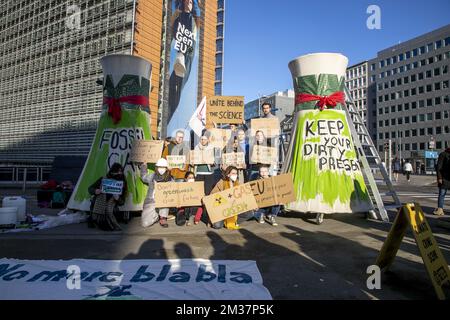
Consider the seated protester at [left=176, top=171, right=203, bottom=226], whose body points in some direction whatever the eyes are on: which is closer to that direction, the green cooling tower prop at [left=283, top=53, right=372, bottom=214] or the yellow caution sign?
the yellow caution sign

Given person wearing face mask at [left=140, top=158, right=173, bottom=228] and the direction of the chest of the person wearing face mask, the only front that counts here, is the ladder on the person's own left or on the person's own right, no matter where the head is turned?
on the person's own left

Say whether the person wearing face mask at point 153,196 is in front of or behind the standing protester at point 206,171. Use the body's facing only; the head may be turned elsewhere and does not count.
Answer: in front

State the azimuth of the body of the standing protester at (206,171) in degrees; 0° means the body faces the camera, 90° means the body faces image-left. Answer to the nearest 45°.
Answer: approximately 0°

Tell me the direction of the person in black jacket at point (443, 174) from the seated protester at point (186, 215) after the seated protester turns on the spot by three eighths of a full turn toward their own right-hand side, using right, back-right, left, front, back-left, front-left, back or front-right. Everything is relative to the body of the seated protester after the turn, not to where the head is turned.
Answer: back-right

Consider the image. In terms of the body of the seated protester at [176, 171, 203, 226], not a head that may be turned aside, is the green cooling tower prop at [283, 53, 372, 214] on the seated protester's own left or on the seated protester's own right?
on the seated protester's own left

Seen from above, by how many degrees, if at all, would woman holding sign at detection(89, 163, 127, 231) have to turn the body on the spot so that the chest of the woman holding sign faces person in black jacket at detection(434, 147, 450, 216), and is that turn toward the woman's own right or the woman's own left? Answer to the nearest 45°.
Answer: approximately 90° to the woman's own left

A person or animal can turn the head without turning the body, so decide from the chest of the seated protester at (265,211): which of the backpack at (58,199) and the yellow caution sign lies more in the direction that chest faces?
the yellow caution sign

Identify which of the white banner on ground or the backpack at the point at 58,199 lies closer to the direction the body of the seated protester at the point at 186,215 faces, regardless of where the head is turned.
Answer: the white banner on ground

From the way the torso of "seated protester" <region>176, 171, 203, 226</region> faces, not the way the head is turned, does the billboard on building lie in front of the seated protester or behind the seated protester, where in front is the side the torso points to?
behind

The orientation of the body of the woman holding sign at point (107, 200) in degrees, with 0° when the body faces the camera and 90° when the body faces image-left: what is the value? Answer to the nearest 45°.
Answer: approximately 0°

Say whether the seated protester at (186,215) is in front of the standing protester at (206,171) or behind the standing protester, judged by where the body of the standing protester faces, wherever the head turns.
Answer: in front
